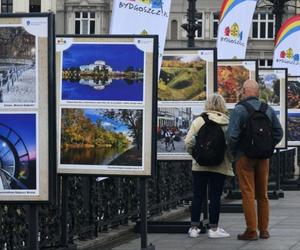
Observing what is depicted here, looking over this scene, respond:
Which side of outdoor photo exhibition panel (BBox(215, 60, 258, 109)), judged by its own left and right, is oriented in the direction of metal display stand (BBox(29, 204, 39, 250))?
front

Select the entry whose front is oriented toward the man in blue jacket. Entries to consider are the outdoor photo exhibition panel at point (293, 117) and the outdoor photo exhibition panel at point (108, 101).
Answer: the outdoor photo exhibition panel at point (293, 117)

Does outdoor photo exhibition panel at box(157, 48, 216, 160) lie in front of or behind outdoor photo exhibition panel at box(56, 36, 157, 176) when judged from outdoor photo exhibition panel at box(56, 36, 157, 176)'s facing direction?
behind

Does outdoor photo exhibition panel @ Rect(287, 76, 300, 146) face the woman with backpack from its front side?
yes

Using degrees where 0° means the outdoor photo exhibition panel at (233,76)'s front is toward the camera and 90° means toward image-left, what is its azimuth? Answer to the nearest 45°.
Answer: approximately 0°

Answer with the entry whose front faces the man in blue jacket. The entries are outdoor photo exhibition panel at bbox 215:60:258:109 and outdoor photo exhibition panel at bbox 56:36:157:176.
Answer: outdoor photo exhibition panel at bbox 215:60:258:109

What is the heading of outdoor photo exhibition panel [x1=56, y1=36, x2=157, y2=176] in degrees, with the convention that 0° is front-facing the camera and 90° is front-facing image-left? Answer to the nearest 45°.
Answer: approximately 0°

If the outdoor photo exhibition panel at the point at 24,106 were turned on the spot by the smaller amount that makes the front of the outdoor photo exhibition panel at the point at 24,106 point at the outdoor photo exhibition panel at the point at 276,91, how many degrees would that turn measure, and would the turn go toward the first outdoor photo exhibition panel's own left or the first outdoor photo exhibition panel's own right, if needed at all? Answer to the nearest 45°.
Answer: approximately 135° to the first outdoor photo exhibition panel's own left

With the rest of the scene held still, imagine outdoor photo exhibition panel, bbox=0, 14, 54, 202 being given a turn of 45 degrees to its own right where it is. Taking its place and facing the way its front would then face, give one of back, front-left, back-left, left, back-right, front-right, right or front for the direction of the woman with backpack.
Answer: back

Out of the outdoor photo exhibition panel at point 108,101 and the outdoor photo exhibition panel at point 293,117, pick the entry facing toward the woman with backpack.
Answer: the outdoor photo exhibition panel at point 293,117

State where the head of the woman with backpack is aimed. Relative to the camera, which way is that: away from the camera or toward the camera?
away from the camera

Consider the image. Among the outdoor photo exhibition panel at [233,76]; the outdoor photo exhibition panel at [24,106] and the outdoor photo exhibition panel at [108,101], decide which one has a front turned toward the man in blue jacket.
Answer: the outdoor photo exhibition panel at [233,76]

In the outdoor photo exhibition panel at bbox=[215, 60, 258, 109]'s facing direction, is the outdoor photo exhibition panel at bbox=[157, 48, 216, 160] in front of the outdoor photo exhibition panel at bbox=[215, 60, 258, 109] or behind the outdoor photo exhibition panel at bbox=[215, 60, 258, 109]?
in front
